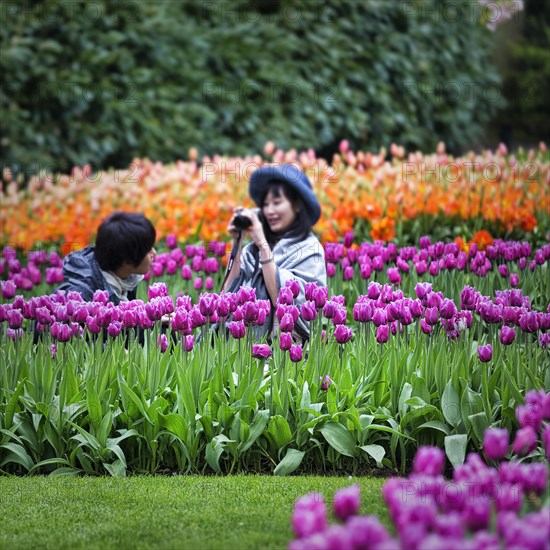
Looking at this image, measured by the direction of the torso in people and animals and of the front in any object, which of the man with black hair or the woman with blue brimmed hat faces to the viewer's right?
the man with black hair

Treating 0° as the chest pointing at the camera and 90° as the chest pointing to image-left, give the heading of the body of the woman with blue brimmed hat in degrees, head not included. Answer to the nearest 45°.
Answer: approximately 45°

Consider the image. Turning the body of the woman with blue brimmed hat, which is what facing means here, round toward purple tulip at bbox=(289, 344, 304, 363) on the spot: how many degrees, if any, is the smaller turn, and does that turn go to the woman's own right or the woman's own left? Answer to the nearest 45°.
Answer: approximately 45° to the woman's own left

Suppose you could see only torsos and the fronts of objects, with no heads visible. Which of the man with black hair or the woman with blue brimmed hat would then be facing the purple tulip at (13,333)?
the woman with blue brimmed hat

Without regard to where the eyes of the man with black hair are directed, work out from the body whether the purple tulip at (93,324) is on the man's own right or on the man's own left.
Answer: on the man's own right

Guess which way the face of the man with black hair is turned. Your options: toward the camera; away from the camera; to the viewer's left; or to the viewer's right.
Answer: to the viewer's right

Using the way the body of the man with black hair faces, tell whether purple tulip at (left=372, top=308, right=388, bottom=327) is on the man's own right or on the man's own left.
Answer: on the man's own right

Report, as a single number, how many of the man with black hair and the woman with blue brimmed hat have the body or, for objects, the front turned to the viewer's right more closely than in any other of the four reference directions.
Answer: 1

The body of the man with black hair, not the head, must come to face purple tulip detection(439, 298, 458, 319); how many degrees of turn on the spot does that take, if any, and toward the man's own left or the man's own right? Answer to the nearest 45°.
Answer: approximately 45° to the man's own right

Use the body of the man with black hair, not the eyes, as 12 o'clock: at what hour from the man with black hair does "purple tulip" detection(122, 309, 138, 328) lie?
The purple tulip is roughly at 3 o'clock from the man with black hair.

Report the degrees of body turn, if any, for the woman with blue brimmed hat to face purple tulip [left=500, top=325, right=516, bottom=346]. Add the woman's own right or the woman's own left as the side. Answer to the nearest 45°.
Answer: approximately 90° to the woman's own left

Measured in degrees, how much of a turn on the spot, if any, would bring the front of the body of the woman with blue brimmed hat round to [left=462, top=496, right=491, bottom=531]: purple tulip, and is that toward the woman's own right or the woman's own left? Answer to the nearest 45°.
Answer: approximately 45° to the woman's own left
